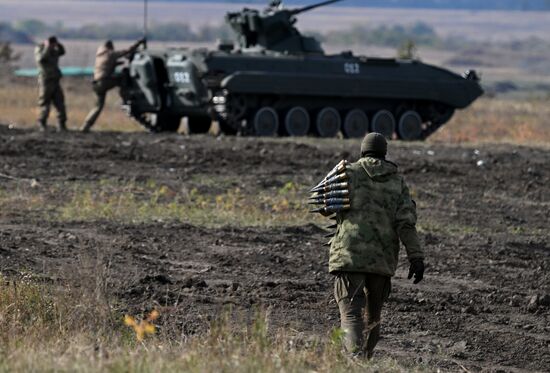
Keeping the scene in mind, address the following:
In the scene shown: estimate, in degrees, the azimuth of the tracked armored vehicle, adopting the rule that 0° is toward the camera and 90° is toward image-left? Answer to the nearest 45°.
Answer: approximately 225°

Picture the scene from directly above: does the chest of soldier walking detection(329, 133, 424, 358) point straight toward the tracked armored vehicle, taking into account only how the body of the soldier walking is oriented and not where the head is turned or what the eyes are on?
yes

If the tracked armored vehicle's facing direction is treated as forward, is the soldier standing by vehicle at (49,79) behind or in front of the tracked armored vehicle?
behind

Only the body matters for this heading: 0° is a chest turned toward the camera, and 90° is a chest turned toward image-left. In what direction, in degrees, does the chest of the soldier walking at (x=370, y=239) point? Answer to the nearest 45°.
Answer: approximately 180°

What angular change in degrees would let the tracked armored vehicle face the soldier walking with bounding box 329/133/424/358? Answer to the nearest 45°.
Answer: approximately 135° to its right
